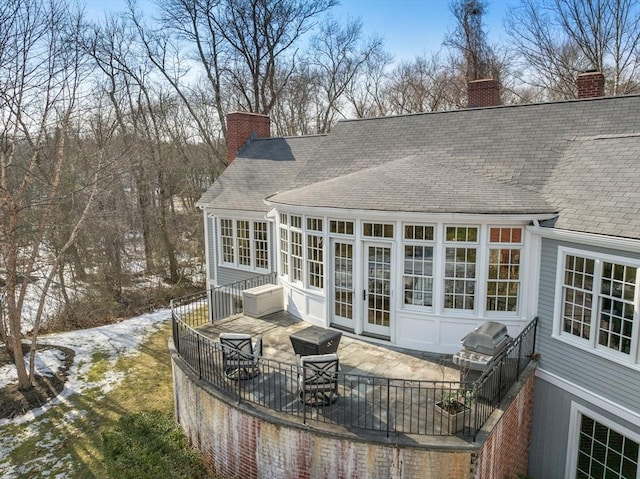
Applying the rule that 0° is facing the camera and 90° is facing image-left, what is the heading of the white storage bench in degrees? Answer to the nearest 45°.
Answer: approximately 315°

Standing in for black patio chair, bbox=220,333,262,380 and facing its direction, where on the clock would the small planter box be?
The small planter box is roughly at 3 o'clock from the black patio chair.

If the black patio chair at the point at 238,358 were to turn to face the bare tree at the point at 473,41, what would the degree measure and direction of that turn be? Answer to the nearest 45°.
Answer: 0° — it already faces it

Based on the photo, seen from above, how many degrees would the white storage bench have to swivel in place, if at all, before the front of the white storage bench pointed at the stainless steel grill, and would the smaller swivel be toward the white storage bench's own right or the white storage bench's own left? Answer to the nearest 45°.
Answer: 0° — it already faces it

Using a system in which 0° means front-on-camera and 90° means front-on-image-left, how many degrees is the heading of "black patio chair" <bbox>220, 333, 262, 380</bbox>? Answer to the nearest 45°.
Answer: approximately 225°

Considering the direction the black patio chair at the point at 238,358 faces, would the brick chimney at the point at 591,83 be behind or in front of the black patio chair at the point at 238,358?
in front

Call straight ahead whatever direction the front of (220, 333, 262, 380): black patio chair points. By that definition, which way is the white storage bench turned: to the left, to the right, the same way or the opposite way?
to the right

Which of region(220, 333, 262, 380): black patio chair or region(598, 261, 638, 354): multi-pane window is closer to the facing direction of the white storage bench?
the multi-pane window

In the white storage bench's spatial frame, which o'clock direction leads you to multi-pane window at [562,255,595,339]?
The multi-pane window is roughly at 12 o'clock from the white storage bench.

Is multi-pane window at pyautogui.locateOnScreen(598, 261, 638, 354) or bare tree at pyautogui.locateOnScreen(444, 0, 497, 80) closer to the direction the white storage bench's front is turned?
the multi-pane window

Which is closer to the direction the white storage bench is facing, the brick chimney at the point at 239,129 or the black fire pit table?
the black fire pit table

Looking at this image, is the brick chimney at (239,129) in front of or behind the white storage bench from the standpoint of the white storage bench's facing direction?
behind
